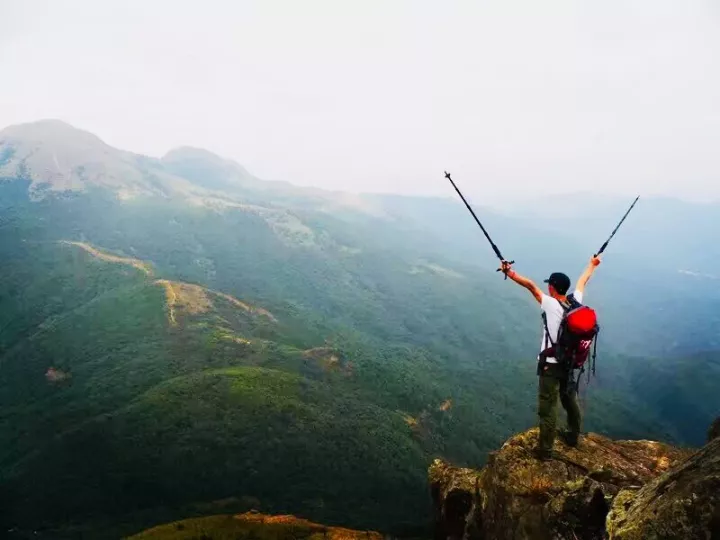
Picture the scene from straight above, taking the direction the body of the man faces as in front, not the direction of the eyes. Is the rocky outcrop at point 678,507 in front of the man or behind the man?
behind

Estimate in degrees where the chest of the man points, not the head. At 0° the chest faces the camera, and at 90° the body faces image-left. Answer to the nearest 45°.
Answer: approximately 135°

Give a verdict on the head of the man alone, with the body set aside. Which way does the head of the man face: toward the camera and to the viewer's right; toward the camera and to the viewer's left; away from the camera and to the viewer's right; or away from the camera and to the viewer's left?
away from the camera and to the viewer's left
